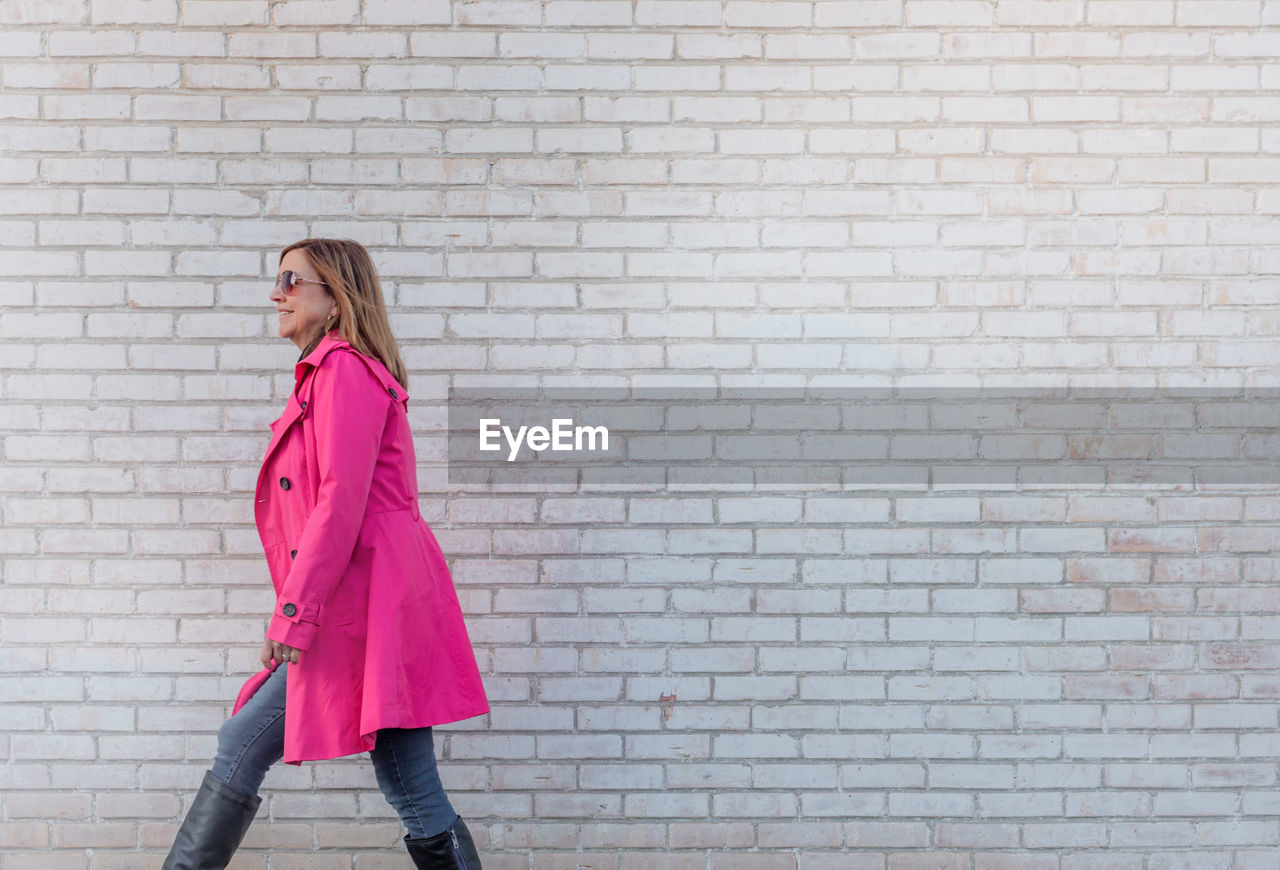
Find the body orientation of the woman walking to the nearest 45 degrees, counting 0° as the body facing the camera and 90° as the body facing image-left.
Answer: approximately 90°

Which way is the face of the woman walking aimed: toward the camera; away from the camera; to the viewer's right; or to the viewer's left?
to the viewer's left
